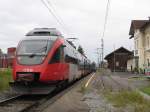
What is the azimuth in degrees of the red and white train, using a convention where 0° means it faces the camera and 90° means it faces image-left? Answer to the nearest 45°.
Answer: approximately 45°
